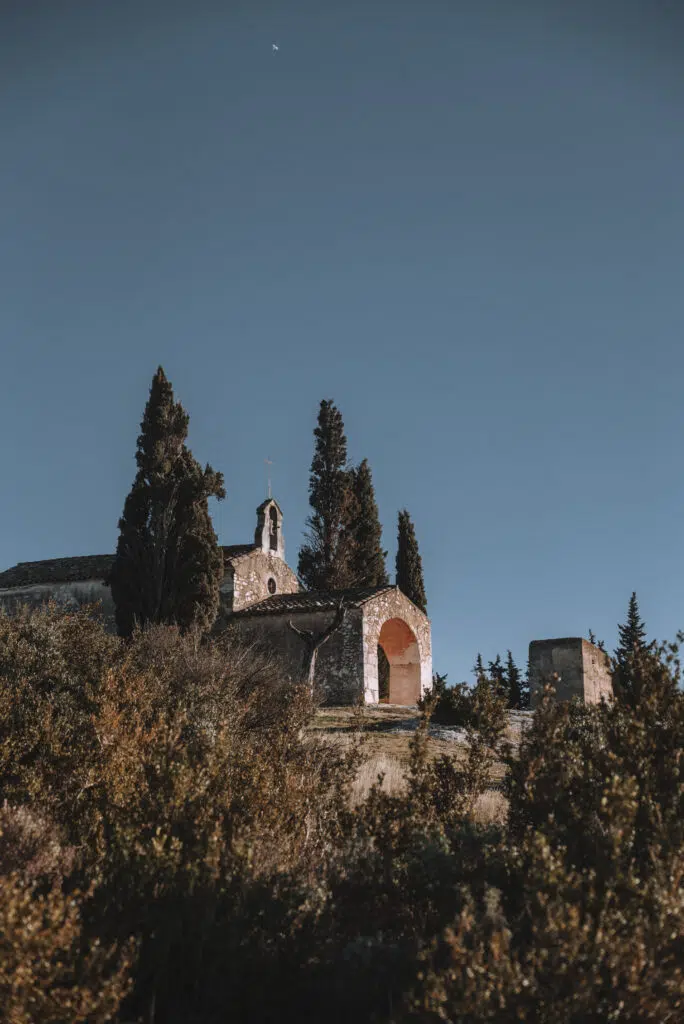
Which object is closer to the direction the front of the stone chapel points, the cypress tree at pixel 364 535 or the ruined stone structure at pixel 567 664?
the ruined stone structure

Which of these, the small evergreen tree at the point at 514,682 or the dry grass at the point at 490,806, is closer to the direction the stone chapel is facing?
the dry grass

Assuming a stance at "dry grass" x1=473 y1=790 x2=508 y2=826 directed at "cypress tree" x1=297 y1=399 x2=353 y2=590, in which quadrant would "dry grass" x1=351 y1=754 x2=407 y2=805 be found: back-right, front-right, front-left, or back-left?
front-left

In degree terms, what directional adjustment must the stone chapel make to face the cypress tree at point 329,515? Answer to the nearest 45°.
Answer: approximately 135° to its left

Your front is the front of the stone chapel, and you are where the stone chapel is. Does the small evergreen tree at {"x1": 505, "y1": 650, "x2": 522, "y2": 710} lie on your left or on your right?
on your left

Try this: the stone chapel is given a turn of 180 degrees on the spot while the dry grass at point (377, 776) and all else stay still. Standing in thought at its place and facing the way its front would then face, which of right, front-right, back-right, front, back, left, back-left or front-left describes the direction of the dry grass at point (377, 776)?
back-left

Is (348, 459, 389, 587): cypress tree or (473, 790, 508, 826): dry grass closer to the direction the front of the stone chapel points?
the dry grass

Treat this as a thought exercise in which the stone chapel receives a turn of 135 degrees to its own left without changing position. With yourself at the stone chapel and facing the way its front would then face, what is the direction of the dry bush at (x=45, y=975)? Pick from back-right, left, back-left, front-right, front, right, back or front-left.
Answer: back

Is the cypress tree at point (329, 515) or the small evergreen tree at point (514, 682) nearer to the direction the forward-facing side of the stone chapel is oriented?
the small evergreen tree

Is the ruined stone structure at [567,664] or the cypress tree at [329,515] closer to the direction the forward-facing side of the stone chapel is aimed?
the ruined stone structure

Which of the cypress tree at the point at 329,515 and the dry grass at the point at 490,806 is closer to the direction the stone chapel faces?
the dry grass

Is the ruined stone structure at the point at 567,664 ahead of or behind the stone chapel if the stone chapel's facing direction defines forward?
ahead
